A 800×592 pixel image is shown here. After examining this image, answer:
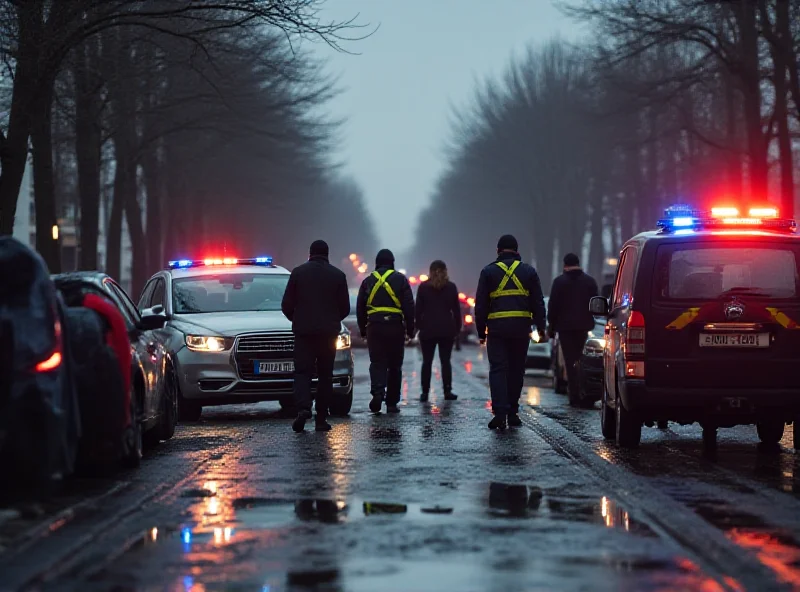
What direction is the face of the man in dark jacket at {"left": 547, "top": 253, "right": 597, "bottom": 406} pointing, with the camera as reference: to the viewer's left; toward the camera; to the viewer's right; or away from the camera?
away from the camera

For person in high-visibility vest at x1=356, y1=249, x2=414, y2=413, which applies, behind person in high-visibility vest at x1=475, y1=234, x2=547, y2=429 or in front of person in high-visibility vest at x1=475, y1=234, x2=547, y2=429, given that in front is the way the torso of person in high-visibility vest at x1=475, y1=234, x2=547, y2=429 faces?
in front

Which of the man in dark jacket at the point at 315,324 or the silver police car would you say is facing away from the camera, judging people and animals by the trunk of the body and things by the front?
the man in dark jacket

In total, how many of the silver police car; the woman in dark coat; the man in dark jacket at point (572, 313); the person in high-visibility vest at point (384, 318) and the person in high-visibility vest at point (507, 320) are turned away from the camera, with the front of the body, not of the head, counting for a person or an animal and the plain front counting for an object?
4

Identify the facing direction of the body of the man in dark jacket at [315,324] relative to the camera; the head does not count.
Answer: away from the camera

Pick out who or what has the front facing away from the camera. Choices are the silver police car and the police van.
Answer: the police van

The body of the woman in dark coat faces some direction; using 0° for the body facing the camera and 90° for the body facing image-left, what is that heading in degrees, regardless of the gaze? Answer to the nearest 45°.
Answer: approximately 180°

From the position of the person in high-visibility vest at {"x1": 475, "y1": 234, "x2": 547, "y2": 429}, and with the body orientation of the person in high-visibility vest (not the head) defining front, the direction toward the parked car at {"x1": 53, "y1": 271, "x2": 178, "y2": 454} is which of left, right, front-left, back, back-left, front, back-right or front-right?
back-left

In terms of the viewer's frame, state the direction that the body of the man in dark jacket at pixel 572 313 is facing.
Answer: away from the camera

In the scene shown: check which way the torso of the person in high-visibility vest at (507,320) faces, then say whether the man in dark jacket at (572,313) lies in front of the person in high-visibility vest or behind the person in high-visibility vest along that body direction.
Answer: in front

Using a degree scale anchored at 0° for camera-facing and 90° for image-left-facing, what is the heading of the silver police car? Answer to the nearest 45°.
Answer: approximately 315°

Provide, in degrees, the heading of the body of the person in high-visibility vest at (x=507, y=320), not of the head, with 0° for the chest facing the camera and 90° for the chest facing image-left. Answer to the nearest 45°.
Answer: approximately 180°

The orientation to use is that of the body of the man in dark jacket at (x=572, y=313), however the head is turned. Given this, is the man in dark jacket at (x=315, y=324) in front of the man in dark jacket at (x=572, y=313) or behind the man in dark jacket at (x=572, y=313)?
behind

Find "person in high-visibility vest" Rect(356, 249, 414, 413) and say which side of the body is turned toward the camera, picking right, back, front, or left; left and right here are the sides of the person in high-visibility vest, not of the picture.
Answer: back
